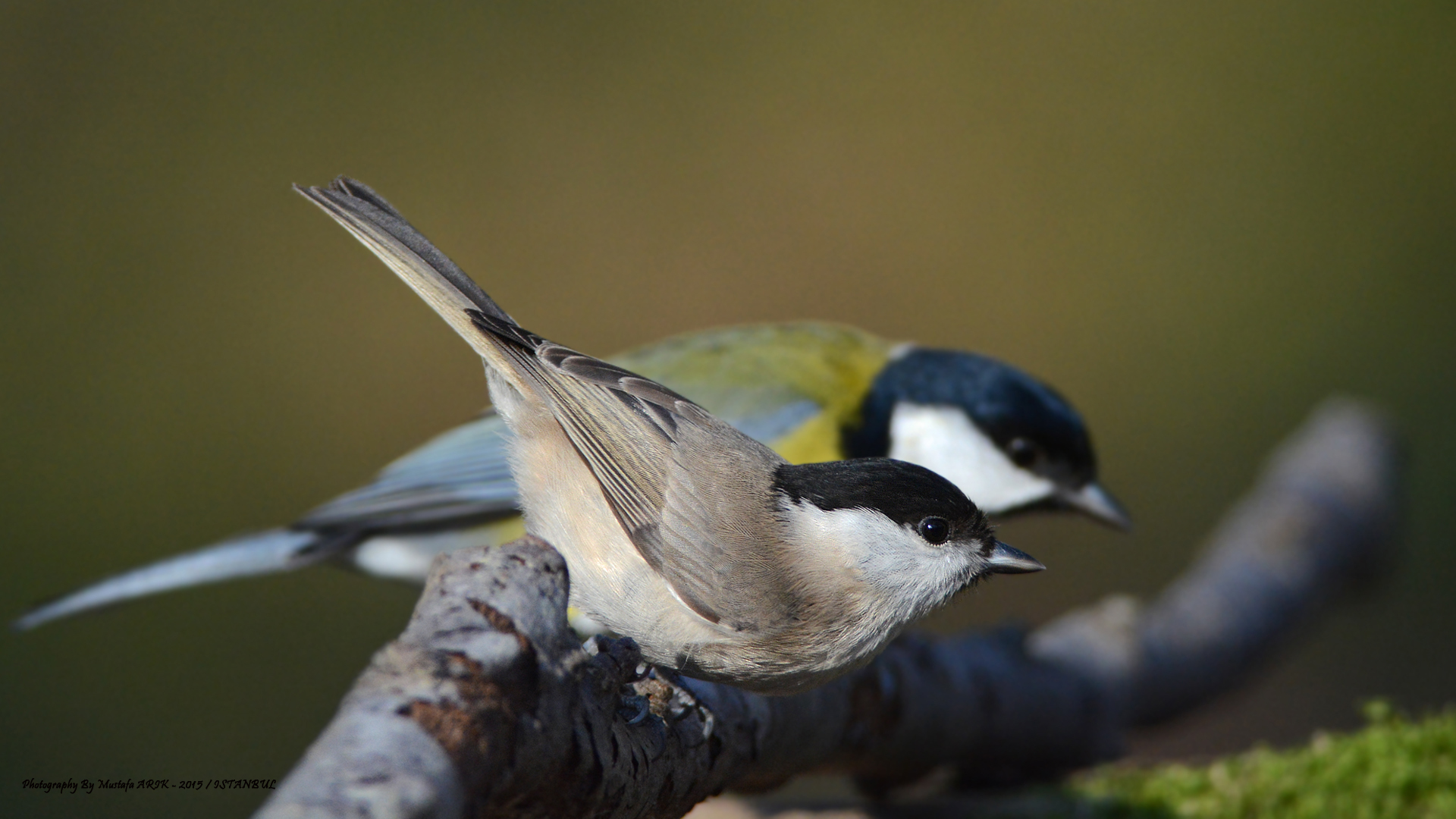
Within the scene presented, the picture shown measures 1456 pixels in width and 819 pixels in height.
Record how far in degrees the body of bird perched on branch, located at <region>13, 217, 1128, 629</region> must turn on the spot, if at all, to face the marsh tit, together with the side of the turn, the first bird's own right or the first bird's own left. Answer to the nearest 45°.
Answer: approximately 90° to the first bird's own right

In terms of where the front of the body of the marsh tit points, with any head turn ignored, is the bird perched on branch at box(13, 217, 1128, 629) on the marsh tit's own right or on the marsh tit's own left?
on the marsh tit's own left

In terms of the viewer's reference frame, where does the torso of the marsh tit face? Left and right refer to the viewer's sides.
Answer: facing to the right of the viewer

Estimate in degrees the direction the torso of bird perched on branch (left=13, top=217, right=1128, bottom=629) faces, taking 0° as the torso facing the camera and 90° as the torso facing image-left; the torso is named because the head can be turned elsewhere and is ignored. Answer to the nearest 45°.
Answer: approximately 270°

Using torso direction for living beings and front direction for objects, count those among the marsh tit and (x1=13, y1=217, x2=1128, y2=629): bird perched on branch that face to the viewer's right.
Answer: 2
